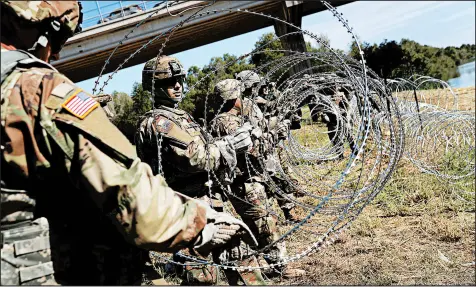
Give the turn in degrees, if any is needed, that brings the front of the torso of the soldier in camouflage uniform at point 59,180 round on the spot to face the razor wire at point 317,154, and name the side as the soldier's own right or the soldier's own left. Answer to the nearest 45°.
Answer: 0° — they already face it

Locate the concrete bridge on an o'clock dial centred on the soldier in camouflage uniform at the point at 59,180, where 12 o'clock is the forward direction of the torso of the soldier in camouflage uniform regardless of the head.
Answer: The concrete bridge is roughly at 11 o'clock from the soldier in camouflage uniform.

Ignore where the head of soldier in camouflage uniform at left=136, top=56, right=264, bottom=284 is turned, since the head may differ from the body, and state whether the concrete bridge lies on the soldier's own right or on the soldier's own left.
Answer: on the soldier's own left

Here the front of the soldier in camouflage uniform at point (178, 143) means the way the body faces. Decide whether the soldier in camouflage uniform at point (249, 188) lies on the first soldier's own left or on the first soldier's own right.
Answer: on the first soldier's own left

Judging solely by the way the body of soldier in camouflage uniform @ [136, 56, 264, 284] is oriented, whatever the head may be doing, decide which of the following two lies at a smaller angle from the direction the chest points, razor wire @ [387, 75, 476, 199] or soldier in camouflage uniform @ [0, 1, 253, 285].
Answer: the razor wire

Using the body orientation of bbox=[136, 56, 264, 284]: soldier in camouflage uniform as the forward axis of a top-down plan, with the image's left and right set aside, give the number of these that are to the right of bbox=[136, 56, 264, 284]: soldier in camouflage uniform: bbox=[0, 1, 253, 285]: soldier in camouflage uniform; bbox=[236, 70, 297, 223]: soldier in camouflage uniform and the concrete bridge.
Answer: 1

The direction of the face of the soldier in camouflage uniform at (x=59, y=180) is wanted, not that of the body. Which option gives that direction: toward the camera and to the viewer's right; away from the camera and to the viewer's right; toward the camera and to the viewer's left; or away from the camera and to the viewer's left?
away from the camera and to the viewer's right

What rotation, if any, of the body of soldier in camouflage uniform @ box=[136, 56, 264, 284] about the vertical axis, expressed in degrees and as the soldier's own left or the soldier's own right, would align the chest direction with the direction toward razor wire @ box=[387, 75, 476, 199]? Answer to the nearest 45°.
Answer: approximately 45° to the soldier's own left

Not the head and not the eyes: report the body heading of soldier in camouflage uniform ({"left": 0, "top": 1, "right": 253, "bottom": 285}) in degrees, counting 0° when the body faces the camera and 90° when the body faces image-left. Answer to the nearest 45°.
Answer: approximately 225°

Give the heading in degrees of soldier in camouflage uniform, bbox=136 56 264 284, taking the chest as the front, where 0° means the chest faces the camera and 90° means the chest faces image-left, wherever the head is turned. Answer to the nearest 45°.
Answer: approximately 270°

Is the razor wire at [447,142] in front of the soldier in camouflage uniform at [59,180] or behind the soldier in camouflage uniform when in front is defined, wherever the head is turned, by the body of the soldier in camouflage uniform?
in front

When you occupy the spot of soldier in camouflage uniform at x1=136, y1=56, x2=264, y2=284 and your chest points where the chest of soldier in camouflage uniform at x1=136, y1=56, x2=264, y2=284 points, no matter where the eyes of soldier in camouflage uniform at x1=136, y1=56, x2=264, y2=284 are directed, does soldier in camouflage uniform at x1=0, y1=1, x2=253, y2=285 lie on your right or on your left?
on your right

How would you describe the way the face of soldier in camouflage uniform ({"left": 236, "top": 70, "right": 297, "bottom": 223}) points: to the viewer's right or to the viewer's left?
to the viewer's right
